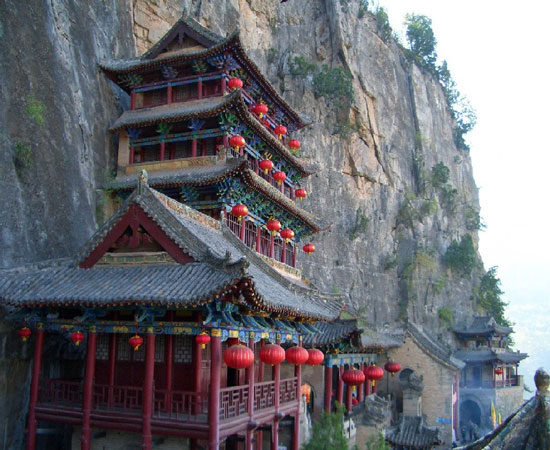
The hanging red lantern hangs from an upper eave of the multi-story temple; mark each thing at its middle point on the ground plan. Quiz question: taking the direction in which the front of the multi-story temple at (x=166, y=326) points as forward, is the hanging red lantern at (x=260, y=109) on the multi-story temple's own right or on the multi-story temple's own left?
on the multi-story temple's own left

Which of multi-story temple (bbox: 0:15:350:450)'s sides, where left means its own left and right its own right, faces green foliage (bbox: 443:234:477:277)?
left

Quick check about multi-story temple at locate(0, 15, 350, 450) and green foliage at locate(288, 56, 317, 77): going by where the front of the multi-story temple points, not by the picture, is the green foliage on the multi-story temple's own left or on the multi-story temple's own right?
on the multi-story temple's own left

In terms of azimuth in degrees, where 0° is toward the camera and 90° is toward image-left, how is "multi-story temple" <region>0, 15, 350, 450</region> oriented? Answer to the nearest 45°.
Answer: approximately 315°

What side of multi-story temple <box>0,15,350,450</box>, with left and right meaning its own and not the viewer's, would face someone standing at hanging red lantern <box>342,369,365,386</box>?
left

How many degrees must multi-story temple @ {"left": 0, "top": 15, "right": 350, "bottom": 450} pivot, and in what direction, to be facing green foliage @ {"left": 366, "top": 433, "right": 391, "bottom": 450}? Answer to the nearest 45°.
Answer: approximately 90° to its left
